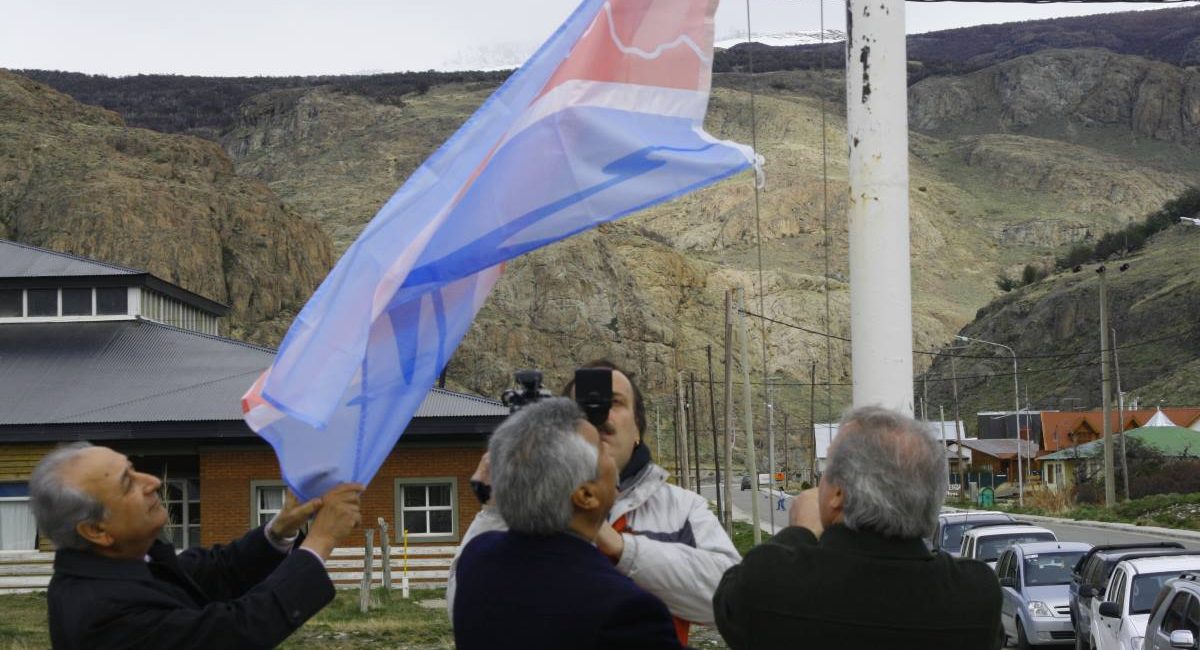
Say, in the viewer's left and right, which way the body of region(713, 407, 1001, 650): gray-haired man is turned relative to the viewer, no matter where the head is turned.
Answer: facing away from the viewer and to the left of the viewer

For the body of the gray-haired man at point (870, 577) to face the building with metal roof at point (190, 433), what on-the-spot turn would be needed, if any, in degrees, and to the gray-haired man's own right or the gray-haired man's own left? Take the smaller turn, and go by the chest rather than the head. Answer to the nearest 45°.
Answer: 0° — they already face it

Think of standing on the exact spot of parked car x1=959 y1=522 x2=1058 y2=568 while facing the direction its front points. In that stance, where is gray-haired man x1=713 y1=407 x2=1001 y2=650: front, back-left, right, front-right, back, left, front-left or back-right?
front-right

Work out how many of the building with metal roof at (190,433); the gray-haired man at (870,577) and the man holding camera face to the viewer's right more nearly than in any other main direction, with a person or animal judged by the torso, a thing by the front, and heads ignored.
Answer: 0

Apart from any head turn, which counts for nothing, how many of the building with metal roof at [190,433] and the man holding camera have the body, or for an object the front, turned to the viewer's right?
0

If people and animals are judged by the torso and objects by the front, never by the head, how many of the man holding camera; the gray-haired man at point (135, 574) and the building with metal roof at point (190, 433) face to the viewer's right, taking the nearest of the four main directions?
1

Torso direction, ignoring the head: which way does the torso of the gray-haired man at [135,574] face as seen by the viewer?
to the viewer's right

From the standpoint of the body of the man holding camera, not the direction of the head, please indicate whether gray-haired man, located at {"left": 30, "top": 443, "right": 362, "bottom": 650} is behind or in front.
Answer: in front

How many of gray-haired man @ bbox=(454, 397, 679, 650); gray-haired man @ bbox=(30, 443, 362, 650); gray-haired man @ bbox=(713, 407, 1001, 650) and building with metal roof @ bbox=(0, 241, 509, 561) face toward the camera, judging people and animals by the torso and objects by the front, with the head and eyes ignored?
1

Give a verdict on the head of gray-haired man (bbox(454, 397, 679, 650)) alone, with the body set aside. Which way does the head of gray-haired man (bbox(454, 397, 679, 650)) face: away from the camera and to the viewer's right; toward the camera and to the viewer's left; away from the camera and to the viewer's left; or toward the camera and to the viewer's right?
away from the camera and to the viewer's right

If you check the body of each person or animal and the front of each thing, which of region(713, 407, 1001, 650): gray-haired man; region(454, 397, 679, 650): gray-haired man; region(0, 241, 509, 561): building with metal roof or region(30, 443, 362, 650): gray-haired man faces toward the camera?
the building with metal roof

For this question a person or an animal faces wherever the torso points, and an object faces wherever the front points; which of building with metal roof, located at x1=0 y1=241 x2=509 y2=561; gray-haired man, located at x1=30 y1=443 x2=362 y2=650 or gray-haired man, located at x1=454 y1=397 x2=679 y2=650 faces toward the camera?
the building with metal roof

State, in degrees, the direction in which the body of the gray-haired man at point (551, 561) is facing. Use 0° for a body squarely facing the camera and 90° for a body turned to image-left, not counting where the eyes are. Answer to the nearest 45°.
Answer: approximately 225°

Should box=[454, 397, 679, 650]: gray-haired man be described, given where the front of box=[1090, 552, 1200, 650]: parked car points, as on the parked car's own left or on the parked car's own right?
on the parked car's own right

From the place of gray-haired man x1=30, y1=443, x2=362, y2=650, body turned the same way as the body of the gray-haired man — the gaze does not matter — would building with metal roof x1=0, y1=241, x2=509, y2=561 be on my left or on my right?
on my left
